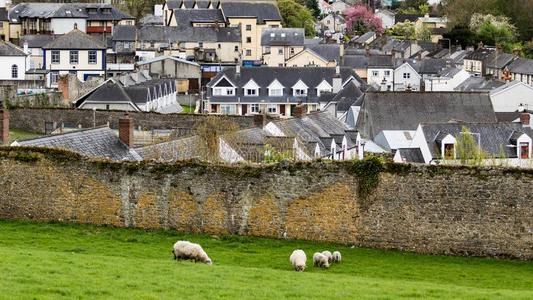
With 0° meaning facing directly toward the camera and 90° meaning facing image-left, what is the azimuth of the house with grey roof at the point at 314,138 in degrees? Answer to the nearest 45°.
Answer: approximately 315°

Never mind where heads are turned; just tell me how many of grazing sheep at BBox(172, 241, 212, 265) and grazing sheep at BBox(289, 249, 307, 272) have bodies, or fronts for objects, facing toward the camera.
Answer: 1

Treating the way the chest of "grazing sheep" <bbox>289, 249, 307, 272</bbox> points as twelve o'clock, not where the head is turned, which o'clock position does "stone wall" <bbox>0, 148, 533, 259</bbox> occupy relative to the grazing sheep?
The stone wall is roughly at 6 o'clock from the grazing sheep.

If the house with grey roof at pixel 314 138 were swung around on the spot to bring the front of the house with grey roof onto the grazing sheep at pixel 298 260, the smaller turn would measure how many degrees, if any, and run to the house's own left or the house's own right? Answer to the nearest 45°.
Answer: approximately 45° to the house's own right

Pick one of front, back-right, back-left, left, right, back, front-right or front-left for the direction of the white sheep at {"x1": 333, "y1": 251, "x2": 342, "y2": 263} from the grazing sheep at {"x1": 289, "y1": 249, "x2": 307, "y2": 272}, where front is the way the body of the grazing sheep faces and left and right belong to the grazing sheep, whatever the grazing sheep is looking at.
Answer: back-left

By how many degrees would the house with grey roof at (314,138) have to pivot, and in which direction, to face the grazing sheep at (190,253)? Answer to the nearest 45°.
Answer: approximately 45° to its right
